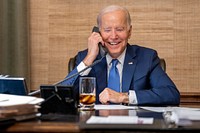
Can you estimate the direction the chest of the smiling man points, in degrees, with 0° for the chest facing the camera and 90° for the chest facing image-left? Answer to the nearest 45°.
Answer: approximately 0°

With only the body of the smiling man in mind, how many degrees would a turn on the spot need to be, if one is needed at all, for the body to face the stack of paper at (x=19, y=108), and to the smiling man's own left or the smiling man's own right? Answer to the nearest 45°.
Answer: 0° — they already face it

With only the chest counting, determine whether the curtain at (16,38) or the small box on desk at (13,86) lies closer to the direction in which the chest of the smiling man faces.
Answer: the small box on desk

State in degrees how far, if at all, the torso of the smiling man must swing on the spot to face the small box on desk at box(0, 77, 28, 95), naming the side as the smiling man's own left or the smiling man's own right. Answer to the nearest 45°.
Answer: approximately 45° to the smiling man's own right

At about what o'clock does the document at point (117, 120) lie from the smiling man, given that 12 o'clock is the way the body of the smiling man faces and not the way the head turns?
The document is roughly at 12 o'clock from the smiling man.

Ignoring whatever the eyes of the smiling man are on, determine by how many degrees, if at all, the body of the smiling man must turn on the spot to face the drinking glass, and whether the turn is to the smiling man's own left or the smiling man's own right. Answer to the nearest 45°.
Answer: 0° — they already face it

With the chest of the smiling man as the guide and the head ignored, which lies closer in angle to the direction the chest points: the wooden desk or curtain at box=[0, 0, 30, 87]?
the wooden desk
